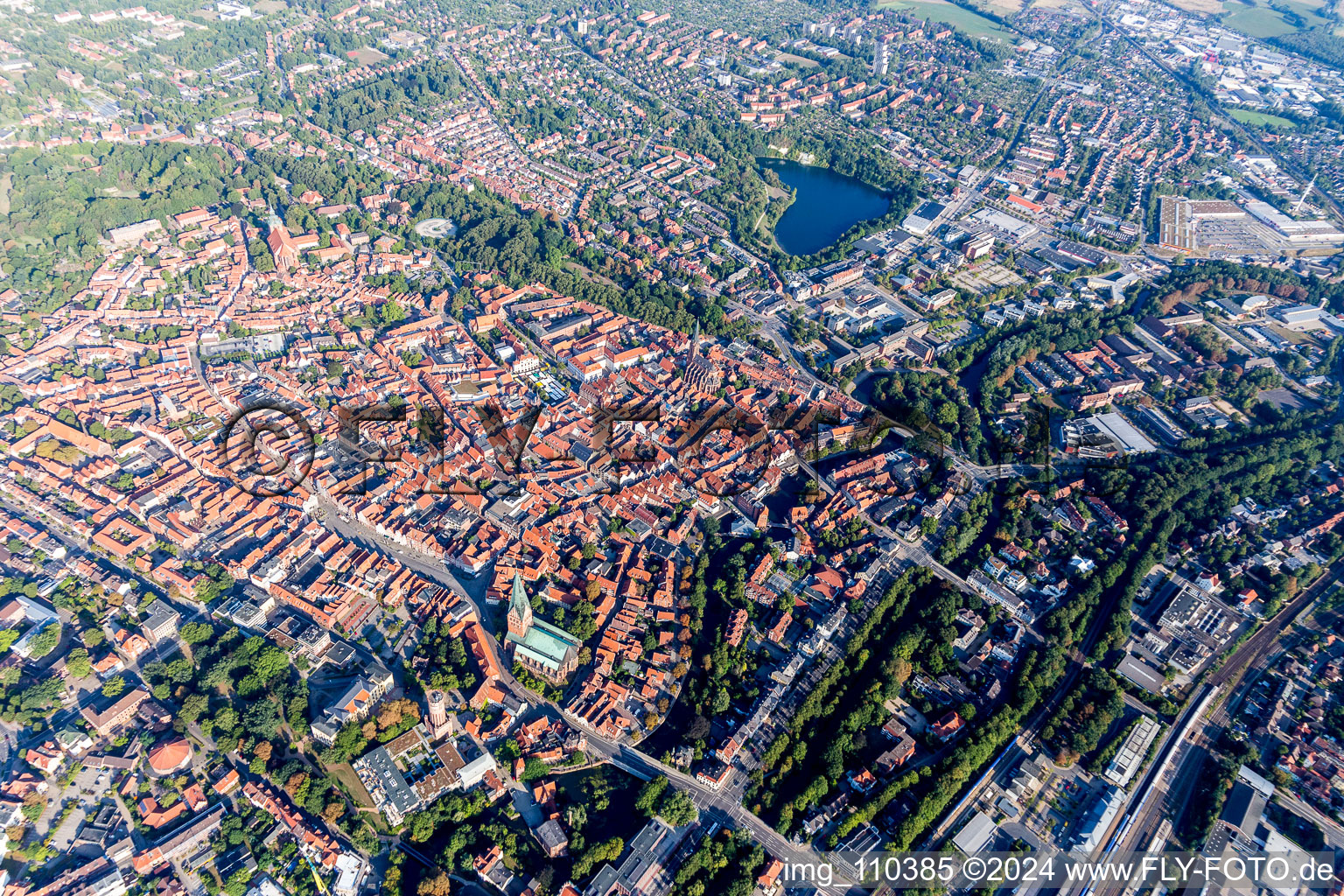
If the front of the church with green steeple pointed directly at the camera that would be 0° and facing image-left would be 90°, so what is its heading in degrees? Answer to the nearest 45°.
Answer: approximately 135°

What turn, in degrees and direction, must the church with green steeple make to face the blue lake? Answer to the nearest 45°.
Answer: approximately 90° to its right

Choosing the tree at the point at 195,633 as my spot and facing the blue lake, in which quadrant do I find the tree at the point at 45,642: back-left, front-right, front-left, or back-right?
back-left

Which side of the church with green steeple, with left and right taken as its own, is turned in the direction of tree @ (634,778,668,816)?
back

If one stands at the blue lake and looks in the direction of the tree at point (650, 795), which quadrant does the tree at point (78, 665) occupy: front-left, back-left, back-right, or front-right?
front-right

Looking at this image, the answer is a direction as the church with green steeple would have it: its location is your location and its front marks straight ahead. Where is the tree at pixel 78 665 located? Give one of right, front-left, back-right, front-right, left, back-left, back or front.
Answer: front-left

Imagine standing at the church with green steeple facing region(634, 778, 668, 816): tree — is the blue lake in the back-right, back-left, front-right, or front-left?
back-left

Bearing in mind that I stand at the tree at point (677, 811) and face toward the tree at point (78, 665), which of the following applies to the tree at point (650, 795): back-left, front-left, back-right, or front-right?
front-right

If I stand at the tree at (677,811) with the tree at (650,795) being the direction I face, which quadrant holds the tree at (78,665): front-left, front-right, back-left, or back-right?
front-left

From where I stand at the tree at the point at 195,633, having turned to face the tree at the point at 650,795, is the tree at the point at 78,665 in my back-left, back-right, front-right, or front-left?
back-right

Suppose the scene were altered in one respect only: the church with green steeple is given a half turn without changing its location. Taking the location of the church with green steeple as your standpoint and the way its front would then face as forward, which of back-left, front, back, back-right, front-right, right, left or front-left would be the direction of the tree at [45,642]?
back-right

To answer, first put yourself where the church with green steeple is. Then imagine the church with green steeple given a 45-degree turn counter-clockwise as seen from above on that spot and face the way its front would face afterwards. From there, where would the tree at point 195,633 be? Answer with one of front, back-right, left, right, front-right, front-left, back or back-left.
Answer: front
